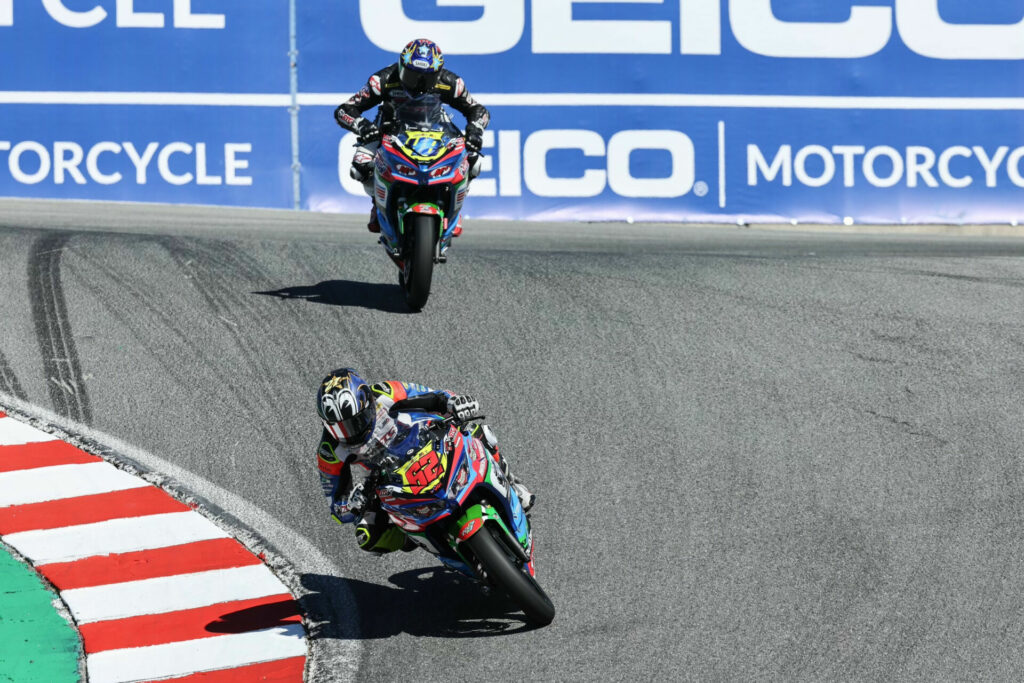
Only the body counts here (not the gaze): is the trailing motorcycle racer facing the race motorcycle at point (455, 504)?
yes

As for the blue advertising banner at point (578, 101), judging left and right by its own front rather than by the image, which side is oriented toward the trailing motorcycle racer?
front

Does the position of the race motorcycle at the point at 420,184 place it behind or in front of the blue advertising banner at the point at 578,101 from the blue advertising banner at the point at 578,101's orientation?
in front

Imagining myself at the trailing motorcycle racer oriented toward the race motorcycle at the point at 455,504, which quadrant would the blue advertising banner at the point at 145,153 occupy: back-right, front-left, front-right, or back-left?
back-right

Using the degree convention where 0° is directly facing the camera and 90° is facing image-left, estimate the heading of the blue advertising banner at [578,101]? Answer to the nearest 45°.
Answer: approximately 0°

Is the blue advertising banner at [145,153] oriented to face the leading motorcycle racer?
yes

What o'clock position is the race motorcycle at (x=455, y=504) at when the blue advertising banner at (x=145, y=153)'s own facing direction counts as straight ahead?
The race motorcycle is roughly at 12 o'clock from the blue advertising banner.

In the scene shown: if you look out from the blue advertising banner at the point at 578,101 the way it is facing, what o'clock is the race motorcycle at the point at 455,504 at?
The race motorcycle is roughly at 12 o'clock from the blue advertising banner.

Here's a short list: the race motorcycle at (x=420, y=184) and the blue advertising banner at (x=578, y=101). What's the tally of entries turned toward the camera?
2

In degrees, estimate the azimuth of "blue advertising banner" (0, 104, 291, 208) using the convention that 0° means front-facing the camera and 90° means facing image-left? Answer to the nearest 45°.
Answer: approximately 0°
